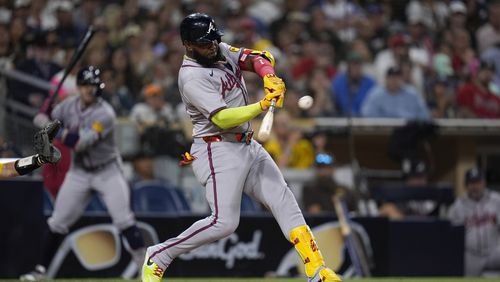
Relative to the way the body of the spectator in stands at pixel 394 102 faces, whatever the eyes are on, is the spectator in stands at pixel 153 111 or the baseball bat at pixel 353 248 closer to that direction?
the baseball bat

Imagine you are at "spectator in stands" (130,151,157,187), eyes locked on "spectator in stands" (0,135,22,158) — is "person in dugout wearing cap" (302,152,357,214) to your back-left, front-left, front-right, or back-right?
back-left

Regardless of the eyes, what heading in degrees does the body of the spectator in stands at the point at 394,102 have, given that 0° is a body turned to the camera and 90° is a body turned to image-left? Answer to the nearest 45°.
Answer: approximately 0°

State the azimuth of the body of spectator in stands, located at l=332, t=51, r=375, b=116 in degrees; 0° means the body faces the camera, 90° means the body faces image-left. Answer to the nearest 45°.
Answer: approximately 0°

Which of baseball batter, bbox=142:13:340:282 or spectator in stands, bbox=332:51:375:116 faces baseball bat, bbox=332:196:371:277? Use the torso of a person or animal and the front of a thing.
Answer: the spectator in stands
